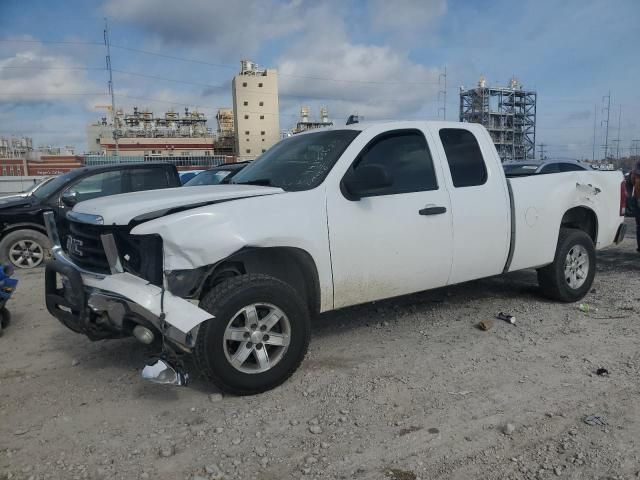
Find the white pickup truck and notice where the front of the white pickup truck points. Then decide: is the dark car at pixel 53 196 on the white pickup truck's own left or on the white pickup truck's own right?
on the white pickup truck's own right

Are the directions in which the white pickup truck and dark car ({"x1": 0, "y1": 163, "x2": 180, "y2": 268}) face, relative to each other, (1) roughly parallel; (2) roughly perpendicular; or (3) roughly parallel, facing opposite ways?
roughly parallel

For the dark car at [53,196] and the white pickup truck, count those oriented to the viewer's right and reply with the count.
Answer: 0

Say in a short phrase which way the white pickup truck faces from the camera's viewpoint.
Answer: facing the viewer and to the left of the viewer

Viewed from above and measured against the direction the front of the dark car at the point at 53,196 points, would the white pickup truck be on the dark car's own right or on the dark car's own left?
on the dark car's own left

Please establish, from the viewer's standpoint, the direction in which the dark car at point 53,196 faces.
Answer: facing to the left of the viewer
